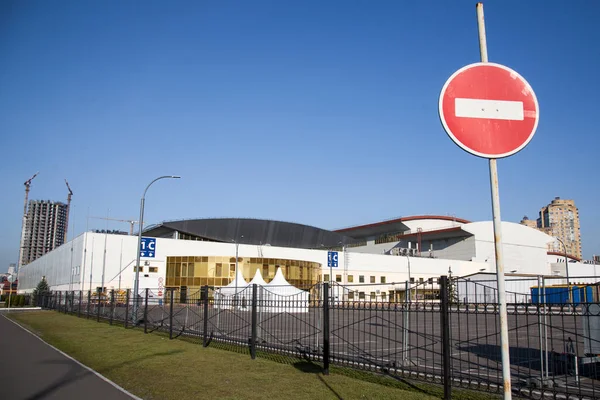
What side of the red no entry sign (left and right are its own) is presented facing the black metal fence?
back

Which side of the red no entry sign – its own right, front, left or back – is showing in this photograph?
front
